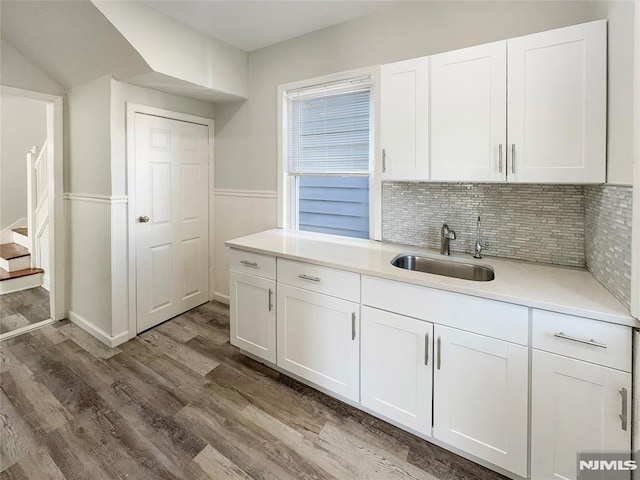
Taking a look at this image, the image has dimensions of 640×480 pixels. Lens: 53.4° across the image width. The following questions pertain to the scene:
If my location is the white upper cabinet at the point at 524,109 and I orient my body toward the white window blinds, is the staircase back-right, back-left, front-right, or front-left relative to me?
front-left

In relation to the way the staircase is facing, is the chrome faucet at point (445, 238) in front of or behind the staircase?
in front

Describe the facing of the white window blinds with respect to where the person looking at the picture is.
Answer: facing the viewer and to the left of the viewer

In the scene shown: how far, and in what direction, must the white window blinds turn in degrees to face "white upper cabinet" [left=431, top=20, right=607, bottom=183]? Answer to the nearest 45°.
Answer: approximately 90° to its left

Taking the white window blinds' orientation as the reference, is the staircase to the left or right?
on its right

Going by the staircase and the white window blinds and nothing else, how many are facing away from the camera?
0

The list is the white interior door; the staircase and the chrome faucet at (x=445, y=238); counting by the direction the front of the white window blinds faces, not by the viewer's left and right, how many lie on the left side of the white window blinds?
1

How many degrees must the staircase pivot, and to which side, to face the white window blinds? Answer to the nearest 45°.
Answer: approximately 45° to its left
